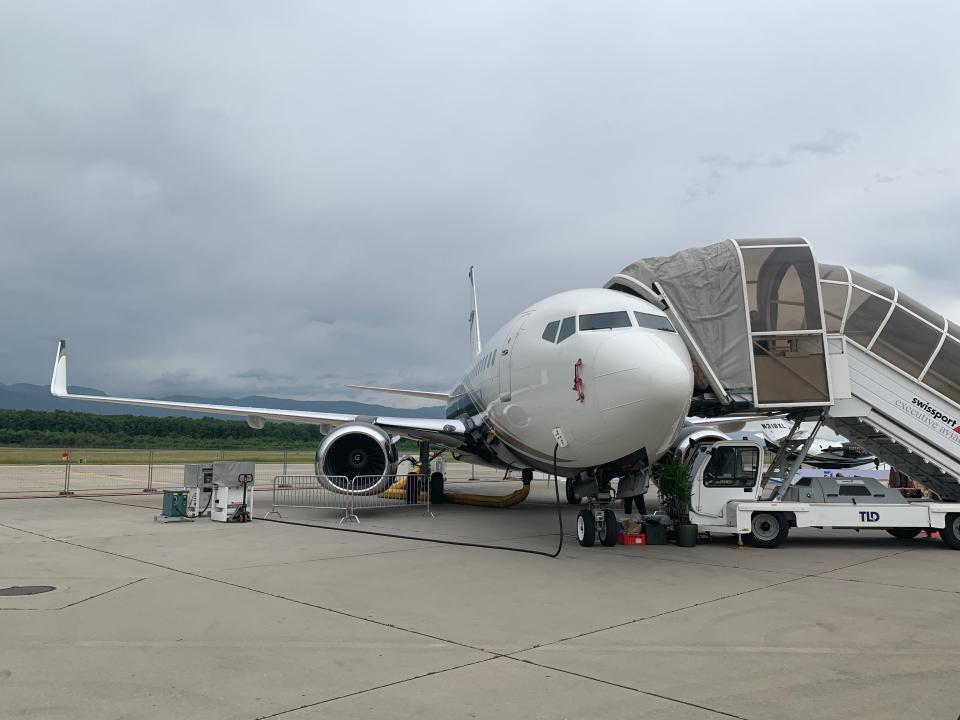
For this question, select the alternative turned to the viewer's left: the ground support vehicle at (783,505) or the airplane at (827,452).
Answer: the ground support vehicle

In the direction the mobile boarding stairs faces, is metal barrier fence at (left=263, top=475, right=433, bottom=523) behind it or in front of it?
in front

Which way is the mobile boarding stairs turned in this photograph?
to the viewer's left

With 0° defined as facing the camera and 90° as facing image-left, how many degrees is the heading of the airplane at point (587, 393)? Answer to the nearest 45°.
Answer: approximately 315°

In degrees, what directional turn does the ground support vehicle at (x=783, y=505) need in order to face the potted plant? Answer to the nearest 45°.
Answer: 0° — it already faces it

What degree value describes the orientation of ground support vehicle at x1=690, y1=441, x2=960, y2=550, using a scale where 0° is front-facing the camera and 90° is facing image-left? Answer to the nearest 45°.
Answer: approximately 90°

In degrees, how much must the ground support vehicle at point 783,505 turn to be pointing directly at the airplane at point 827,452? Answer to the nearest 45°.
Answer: approximately 90° to its right

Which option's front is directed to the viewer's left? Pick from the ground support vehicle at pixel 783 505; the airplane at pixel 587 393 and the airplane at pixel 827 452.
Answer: the ground support vehicle
